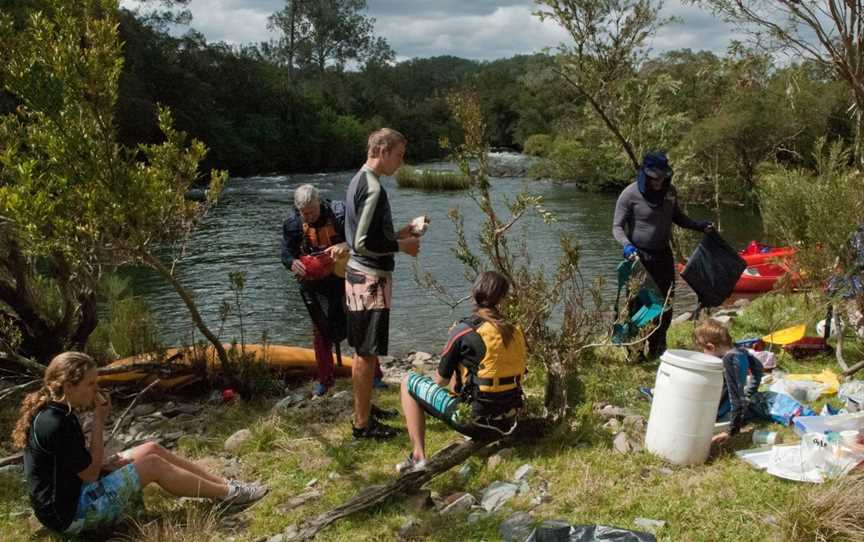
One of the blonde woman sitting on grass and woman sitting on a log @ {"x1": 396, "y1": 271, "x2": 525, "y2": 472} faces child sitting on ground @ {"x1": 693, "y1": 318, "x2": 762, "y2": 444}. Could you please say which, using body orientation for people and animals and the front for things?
the blonde woman sitting on grass

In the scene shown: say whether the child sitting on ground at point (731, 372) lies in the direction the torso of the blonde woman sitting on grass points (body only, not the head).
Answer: yes

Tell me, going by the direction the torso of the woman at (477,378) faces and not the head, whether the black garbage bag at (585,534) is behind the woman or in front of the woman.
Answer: behind

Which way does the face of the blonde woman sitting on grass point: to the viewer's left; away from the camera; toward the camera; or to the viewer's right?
to the viewer's right

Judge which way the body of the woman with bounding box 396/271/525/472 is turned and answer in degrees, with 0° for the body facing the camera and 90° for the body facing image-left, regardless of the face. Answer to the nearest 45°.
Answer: approximately 135°

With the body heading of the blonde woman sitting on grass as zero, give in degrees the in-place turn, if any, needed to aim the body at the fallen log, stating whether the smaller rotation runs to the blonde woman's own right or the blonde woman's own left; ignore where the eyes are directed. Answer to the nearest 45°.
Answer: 0° — they already face it

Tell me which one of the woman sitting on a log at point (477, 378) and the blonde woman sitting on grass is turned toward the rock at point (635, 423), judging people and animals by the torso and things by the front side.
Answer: the blonde woman sitting on grass

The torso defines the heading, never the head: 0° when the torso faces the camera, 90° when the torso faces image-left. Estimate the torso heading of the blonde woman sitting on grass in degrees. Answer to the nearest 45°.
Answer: approximately 270°

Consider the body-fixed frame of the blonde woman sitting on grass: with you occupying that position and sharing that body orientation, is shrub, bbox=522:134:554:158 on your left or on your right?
on your left

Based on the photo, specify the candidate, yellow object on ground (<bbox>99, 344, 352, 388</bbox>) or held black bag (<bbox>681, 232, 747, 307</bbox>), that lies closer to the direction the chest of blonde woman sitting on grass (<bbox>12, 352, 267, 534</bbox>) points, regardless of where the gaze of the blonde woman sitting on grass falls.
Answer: the held black bag

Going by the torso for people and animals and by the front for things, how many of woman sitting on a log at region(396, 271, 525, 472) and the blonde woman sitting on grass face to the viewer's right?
1
